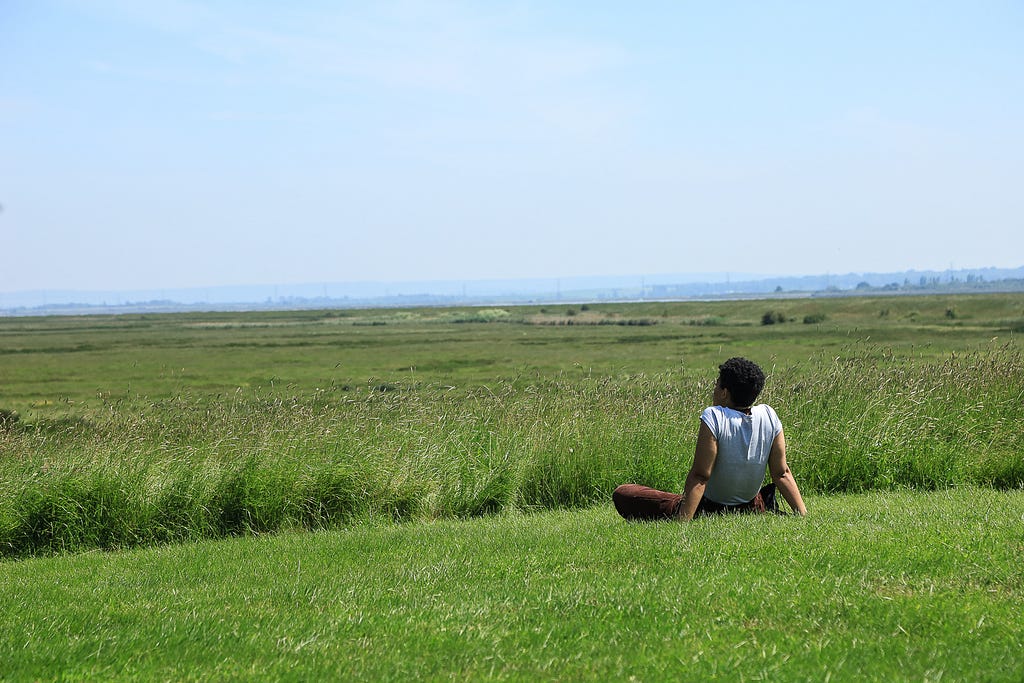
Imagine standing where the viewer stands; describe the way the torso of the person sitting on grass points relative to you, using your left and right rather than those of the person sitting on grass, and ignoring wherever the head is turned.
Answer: facing away from the viewer and to the left of the viewer
